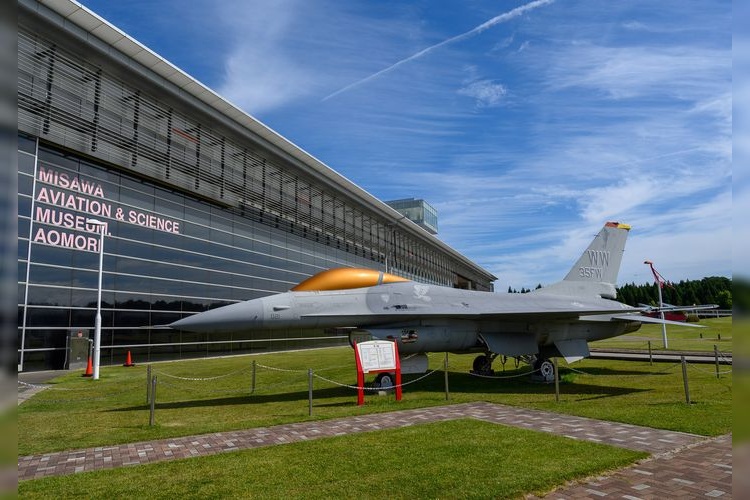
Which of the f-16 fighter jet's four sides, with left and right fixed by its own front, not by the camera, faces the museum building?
right

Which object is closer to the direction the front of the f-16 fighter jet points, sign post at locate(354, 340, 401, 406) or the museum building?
the sign post

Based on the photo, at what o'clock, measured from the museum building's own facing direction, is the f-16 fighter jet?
The f-16 fighter jet is roughly at 12 o'clock from the museum building.

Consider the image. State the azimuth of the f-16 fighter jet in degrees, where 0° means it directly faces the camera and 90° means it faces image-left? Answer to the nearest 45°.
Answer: approximately 45°

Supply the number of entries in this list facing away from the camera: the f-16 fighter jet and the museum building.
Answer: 0

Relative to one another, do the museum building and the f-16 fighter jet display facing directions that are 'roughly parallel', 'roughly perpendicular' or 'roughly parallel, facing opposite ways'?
roughly perpendicular

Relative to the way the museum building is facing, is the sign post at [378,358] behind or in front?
in front
